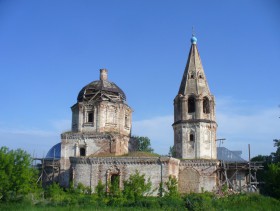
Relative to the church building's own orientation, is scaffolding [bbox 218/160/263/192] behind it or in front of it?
in front

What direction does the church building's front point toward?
to the viewer's right

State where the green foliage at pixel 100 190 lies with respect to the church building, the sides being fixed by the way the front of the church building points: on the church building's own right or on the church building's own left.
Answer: on the church building's own right

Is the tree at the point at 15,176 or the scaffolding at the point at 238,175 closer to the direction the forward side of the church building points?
the scaffolding

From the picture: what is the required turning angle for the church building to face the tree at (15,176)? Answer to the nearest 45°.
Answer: approximately 135° to its right

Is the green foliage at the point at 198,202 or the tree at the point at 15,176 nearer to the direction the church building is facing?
the green foliage

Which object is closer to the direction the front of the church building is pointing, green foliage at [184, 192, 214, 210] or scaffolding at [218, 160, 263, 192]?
the scaffolding

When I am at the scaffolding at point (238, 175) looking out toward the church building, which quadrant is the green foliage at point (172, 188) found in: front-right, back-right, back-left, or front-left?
front-left

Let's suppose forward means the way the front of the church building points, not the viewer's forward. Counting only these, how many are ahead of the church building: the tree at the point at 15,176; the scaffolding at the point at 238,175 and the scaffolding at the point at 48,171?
1

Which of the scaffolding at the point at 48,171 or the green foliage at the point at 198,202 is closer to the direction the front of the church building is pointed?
the green foliage

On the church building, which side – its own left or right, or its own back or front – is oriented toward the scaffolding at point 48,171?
back

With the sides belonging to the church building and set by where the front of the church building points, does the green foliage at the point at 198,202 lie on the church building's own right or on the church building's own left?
on the church building's own right
